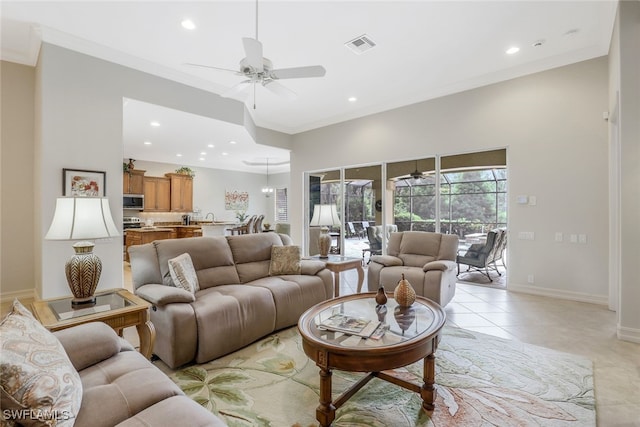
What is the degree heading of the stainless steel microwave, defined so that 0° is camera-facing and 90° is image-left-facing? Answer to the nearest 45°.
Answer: approximately 0°

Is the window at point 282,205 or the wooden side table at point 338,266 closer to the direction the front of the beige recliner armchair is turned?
the wooden side table

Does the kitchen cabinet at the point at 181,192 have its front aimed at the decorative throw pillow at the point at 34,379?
yes

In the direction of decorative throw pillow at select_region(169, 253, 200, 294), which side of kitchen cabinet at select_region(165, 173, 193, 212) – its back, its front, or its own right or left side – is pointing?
front

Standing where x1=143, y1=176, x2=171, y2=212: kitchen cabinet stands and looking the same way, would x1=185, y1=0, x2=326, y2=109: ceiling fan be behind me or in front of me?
in front

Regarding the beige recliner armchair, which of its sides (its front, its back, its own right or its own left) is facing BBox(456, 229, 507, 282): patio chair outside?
back

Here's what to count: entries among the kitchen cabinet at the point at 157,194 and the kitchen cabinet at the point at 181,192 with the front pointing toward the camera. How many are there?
2
